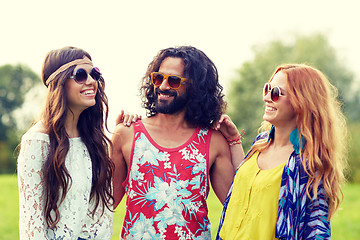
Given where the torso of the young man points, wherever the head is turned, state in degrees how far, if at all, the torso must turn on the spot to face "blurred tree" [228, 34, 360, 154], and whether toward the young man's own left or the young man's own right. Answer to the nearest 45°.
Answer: approximately 180°

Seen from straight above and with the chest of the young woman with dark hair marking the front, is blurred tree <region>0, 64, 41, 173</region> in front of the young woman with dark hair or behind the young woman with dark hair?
behind

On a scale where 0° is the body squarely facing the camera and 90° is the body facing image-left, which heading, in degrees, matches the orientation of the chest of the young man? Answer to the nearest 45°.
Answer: approximately 0°

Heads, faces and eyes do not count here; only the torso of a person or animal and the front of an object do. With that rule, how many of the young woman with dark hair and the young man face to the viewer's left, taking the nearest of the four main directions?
0

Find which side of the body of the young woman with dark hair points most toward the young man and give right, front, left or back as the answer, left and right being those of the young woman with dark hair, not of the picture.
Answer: left

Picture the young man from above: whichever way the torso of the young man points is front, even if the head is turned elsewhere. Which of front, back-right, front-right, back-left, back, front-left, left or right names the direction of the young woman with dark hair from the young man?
front-right
